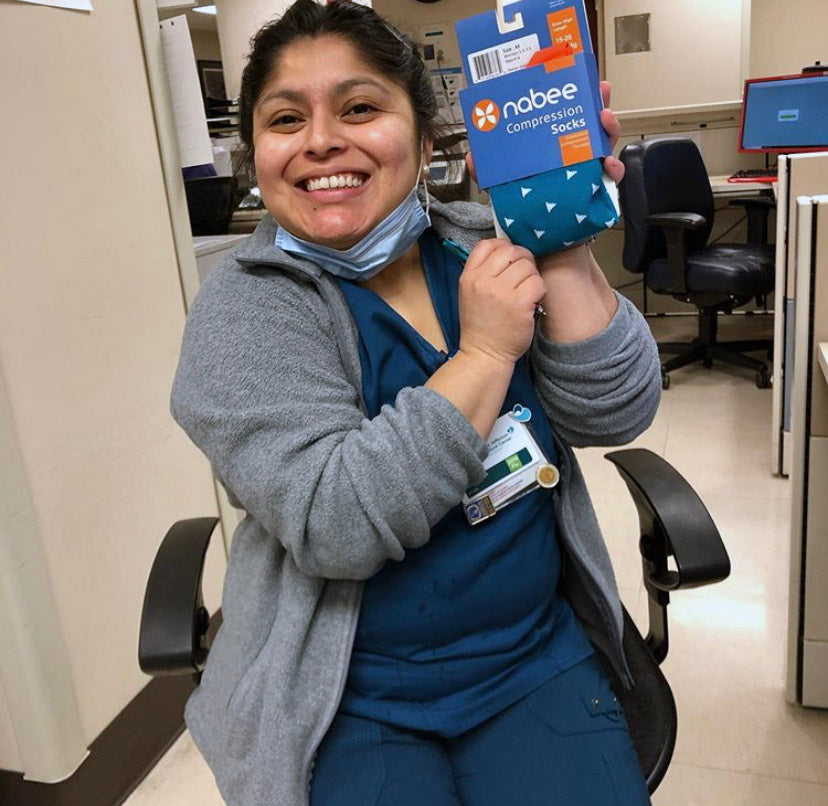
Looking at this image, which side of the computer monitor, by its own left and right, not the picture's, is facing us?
front

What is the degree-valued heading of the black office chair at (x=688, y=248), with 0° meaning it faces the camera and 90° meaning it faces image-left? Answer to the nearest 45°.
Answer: approximately 315°

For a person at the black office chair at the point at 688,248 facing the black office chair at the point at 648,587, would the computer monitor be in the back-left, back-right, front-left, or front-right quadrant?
back-left

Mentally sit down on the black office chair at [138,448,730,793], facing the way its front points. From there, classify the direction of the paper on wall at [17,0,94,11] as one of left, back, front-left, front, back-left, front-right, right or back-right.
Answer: back-right

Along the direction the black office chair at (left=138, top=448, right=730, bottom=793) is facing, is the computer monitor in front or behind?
behind

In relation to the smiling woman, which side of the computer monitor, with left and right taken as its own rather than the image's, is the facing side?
front

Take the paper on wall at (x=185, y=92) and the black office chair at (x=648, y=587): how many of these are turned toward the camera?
2

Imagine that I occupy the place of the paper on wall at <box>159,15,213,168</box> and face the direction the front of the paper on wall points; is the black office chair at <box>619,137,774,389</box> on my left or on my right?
on my left

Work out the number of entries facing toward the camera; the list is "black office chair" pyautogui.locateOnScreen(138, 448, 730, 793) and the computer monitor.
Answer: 2
